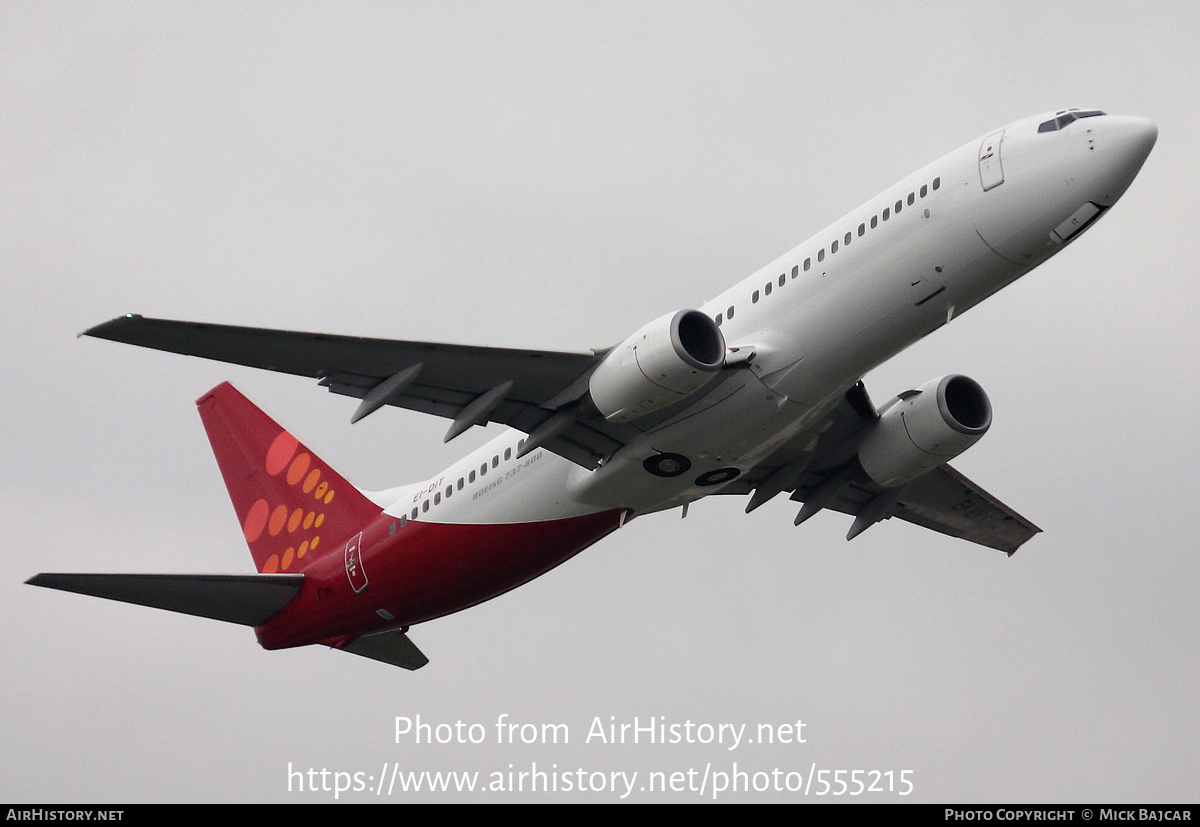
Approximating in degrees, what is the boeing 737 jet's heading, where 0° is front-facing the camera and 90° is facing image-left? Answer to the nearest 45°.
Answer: approximately 315°
